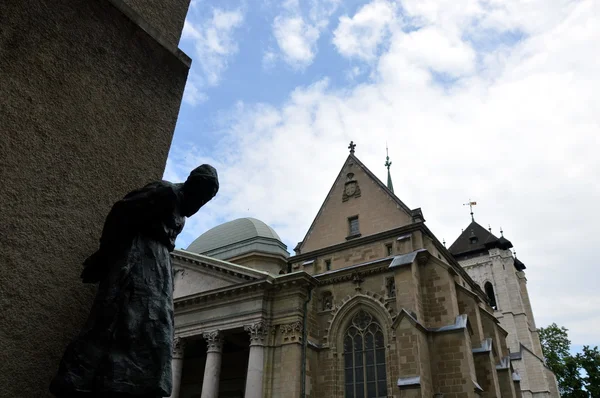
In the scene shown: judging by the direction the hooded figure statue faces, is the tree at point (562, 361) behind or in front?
in front

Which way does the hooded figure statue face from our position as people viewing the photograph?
facing to the right of the viewer

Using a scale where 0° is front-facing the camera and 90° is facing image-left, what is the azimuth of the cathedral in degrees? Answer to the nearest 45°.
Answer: approximately 45°

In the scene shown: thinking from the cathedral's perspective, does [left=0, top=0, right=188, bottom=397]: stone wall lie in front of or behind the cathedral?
in front

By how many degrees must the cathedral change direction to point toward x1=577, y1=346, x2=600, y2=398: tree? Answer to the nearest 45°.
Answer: approximately 180°

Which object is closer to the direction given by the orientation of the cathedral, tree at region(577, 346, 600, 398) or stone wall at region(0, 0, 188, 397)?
the stone wall

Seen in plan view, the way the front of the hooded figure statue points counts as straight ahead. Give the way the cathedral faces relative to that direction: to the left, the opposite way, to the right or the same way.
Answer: the opposite way

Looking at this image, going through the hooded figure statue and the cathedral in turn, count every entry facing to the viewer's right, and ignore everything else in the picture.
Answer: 1

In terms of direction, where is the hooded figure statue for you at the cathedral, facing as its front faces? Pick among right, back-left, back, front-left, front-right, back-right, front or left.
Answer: front-left

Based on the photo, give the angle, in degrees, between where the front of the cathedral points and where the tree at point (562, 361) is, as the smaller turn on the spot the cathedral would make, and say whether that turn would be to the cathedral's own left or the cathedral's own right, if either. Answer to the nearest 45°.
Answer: approximately 180°

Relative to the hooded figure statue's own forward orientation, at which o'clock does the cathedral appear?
The cathedral is roughly at 10 o'clock from the hooded figure statue.
